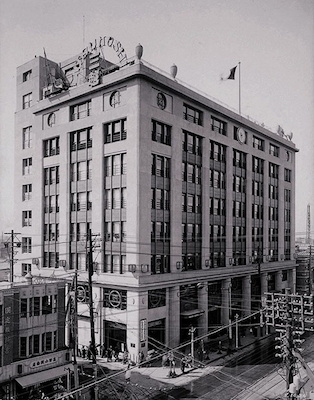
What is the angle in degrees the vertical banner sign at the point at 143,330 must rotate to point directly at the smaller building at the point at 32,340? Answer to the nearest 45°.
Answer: approximately 45° to its right

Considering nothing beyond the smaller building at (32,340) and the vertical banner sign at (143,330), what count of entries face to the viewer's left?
0

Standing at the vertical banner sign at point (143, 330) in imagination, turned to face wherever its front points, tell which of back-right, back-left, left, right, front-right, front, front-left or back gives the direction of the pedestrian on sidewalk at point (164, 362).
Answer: front-left

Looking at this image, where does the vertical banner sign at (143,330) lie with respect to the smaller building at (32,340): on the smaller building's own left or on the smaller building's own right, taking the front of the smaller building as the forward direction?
on the smaller building's own left

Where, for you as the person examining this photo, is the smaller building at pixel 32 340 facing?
facing the viewer and to the right of the viewer

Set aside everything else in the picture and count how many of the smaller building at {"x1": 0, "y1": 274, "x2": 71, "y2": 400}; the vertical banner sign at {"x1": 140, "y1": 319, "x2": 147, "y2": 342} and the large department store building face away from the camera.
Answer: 0

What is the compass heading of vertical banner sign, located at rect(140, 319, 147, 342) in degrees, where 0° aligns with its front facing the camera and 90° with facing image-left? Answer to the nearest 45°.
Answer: approximately 0°
